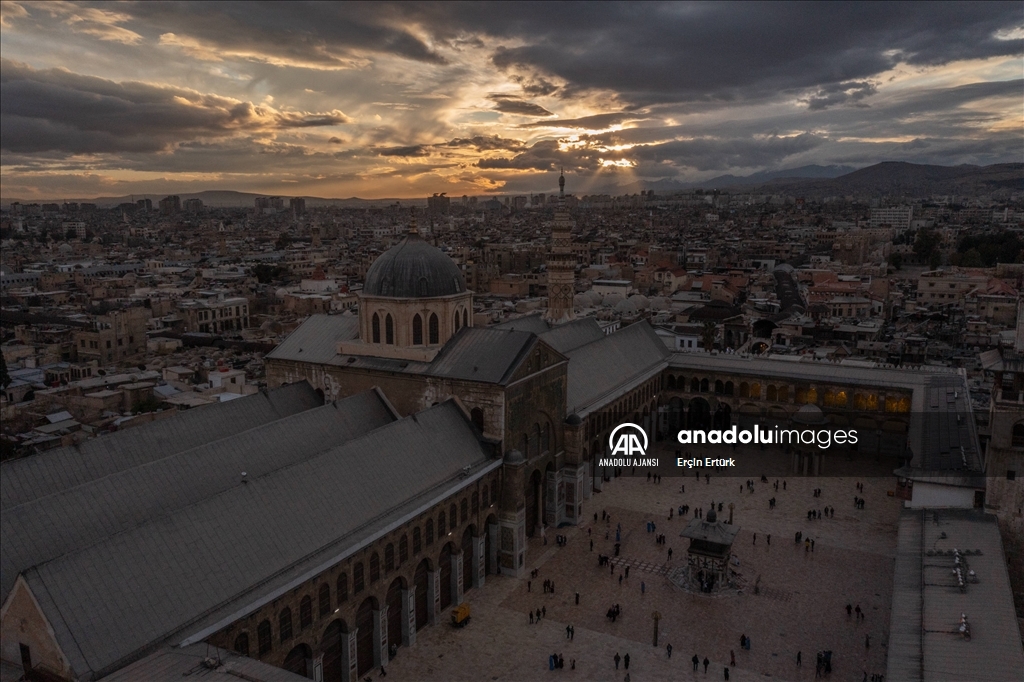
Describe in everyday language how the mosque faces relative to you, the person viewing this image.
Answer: facing the viewer and to the right of the viewer
